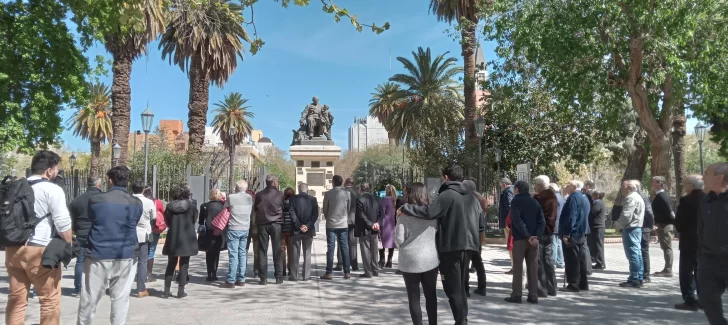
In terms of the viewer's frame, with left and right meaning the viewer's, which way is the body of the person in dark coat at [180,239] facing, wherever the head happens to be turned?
facing away from the viewer

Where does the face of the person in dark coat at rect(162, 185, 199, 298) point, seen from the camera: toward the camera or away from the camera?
away from the camera

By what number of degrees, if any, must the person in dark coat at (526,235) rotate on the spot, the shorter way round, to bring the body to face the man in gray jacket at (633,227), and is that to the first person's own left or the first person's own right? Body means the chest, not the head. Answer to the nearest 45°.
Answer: approximately 90° to the first person's own right

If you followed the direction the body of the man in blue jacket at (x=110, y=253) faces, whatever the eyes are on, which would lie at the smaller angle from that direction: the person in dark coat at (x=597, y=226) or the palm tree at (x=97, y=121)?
the palm tree

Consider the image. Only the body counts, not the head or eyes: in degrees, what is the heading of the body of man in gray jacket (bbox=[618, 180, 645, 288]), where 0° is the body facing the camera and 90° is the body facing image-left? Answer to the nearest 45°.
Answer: approximately 90°

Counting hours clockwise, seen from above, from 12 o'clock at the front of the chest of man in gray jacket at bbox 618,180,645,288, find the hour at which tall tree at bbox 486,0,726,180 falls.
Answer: The tall tree is roughly at 3 o'clock from the man in gray jacket.

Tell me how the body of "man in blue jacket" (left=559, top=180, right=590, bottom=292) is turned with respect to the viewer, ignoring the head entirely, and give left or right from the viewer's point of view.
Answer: facing away from the viewer and to the left of the viewer

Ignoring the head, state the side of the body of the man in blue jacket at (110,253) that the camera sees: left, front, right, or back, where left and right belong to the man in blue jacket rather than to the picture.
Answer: back

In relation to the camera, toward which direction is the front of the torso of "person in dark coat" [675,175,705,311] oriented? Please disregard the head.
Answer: to the viewer's left

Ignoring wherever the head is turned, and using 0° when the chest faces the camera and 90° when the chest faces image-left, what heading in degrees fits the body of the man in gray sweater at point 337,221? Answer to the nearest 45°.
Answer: approximately 180°

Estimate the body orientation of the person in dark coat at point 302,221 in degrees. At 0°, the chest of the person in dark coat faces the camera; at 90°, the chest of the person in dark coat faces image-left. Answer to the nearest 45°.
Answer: approximately 180°

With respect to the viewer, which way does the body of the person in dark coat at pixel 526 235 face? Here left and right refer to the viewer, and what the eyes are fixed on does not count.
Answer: facing away from the viewer and to the left of the viewer

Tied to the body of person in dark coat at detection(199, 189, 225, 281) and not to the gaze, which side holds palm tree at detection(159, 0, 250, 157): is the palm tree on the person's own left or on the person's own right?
on the person's own left

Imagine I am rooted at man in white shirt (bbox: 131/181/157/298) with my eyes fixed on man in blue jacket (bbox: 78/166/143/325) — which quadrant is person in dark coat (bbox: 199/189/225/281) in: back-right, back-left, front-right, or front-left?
back-left
